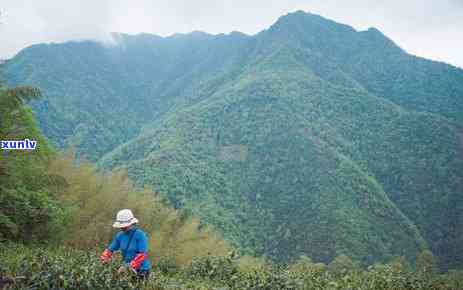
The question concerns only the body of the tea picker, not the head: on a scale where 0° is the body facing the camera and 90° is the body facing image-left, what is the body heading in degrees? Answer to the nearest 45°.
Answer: approximately 45°
